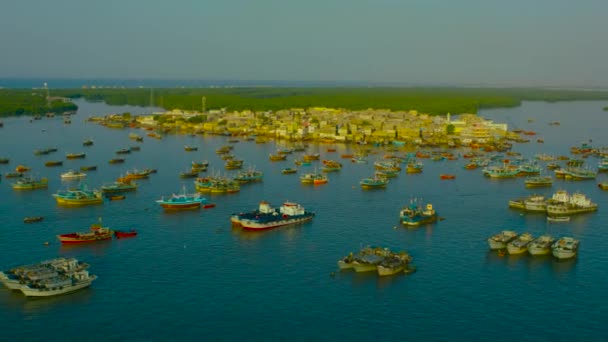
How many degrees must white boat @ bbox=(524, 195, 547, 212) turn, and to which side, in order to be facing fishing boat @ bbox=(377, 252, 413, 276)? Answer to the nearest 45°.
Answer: approximately 90° to its left

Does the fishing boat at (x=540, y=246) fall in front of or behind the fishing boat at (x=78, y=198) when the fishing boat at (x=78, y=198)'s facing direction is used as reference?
behind

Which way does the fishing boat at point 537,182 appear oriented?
to the viewer's left

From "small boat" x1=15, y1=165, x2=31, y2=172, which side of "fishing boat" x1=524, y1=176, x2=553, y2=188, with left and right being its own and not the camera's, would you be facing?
front

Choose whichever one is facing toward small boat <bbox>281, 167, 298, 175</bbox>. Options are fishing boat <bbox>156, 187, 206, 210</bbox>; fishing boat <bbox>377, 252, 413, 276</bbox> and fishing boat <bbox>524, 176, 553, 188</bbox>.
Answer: fishing boat <bbox>524, 176, 553, 188</bbox>

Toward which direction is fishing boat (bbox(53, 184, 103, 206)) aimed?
to the viewer's left

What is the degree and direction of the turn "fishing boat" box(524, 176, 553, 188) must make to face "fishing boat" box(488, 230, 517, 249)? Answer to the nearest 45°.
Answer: approximately 90° to its left

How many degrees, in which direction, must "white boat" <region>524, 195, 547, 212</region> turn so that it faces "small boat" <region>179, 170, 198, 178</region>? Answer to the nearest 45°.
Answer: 0° — it already faces it

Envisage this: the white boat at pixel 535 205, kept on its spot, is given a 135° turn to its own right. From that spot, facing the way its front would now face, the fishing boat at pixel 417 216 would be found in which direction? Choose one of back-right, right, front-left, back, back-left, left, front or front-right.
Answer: back

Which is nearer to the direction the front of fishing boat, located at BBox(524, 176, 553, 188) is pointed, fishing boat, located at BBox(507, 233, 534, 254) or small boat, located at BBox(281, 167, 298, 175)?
the small boat

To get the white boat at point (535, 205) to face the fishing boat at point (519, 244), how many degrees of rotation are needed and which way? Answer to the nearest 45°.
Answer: approximately 90° to its left

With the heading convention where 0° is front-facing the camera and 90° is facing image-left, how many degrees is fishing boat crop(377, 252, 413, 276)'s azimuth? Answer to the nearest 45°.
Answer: approximately 45°

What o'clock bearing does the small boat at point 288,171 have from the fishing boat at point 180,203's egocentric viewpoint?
The small boat is roughly at 4 o'clock from the fishing boat.

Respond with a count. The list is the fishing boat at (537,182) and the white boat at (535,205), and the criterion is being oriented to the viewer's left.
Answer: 2

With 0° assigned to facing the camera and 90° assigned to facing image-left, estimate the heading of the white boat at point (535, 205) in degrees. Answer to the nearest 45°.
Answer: approximately 90°

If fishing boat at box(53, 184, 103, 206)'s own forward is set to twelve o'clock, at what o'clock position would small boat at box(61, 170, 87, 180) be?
The small boat is roughly at 3 o'clock from the fishing boat.

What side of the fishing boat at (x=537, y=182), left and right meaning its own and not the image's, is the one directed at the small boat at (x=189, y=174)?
front

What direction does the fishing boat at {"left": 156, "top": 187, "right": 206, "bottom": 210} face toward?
to the viewer's left
